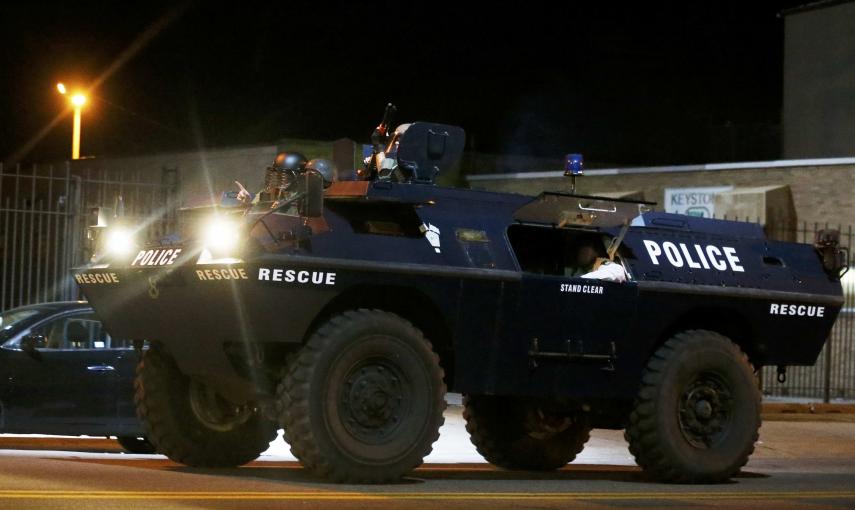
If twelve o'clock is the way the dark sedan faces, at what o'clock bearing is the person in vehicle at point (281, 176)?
The person in vehicle is roughly at 8 o'clock from the dark sedan.

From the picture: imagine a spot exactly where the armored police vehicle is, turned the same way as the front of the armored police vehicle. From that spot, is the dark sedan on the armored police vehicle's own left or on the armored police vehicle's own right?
on the armored police vehicle's own right

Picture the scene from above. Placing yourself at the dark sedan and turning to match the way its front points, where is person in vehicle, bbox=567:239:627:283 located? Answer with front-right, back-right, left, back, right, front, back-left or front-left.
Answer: back-left

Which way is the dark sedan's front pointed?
to the viewer's left

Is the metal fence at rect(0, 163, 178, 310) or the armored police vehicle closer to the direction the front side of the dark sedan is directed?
the metal fence

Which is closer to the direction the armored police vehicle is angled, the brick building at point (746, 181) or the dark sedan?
the dark sedan

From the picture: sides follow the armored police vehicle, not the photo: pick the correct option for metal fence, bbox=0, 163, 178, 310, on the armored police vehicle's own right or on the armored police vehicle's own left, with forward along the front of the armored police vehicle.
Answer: on the armored police vehicle's own right

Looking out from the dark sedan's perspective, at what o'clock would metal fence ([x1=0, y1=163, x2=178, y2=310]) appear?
The metal fence is roughly at 3 o'clock from the dark sedan.

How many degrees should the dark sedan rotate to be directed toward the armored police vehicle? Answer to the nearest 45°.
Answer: approximately 135° to its left
